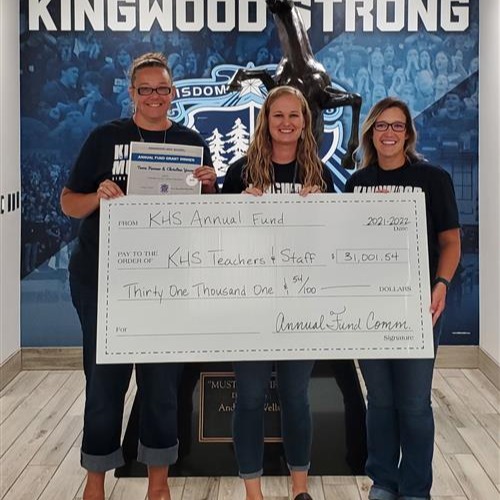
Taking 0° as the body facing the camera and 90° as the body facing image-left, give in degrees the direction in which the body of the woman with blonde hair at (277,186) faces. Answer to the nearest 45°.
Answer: approximately 0°

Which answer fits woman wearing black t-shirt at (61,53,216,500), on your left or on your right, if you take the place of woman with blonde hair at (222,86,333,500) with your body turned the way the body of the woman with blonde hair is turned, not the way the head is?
on your right

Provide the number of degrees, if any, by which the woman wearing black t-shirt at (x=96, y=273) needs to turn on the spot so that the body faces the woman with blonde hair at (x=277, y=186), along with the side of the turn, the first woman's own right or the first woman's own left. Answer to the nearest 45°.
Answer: approximately 90° to the first woman's own left

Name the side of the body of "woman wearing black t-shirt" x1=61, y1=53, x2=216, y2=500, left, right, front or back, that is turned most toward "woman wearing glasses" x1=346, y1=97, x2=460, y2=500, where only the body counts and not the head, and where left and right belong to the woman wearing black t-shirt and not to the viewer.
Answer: left

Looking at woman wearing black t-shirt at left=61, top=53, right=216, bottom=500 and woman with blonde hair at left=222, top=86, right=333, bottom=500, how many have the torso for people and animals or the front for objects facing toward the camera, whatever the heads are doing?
2

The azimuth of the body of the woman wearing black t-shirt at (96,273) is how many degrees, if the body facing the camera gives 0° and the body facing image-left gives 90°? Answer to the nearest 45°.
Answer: approximately 0°
